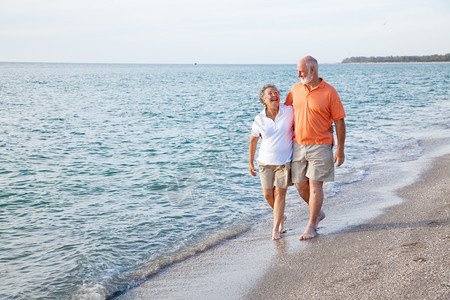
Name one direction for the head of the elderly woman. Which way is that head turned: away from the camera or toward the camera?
toward the camera

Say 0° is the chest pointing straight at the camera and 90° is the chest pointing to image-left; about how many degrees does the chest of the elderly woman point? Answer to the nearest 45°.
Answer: approximately 0°

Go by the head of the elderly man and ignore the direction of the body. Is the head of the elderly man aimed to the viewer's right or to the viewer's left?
to the viewer's left

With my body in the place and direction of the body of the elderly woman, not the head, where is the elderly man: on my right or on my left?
on my left
